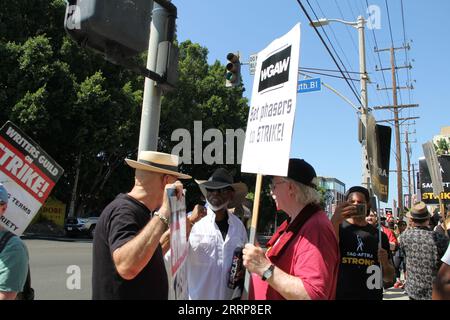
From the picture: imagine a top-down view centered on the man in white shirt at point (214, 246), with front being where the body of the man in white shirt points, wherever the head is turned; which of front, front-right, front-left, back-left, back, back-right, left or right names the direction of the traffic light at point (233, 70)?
back

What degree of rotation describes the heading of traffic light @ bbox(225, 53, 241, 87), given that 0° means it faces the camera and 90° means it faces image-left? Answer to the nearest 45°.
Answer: approximately 45°

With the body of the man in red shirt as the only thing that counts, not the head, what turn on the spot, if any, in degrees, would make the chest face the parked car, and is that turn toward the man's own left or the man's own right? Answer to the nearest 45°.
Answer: approximately 45° to the man's own right

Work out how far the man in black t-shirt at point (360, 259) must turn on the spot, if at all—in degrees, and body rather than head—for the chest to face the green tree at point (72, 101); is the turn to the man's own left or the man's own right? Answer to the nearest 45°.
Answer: approximately 135° to the man's own right

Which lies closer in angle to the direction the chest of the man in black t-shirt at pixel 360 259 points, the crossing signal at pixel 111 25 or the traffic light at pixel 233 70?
the crossing signal

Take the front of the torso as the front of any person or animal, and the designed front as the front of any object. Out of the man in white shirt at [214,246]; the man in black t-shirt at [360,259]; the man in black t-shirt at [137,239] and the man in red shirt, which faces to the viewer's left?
the man in red shirt

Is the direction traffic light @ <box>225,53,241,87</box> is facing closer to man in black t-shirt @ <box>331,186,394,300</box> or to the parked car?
the man in black t-shirt

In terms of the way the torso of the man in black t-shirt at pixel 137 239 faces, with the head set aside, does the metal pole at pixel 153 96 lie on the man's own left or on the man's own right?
on the man's own left

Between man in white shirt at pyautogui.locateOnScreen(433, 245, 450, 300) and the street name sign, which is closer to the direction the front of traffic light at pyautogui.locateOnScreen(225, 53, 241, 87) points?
the man in white shirt

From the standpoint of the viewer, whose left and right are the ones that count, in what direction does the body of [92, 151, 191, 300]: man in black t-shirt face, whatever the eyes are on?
facing to the right of the viewer

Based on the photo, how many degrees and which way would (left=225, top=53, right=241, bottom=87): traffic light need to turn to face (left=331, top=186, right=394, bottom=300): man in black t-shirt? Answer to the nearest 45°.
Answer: approximately 45° to its left

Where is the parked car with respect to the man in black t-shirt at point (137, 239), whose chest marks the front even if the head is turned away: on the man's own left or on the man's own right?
on the man's own left

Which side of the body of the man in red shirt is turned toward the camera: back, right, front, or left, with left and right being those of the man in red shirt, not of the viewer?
left

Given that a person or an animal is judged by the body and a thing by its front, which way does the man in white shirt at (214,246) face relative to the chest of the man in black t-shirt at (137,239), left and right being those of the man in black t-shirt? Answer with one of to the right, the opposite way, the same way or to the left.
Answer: to the right

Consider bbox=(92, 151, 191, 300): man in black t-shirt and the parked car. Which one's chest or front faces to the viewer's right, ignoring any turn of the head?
the man in black t-shirt
